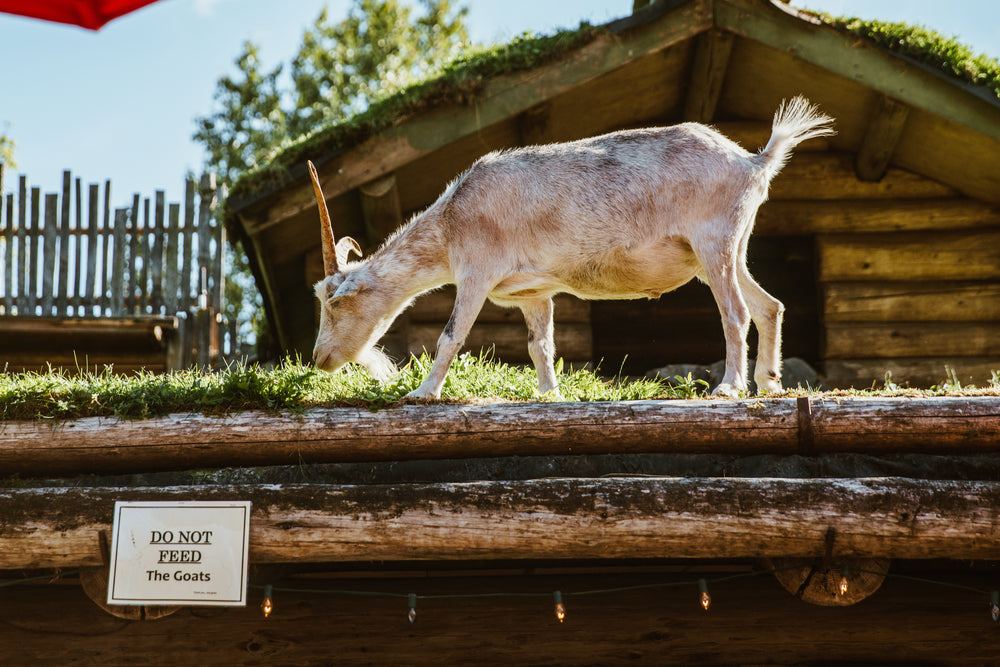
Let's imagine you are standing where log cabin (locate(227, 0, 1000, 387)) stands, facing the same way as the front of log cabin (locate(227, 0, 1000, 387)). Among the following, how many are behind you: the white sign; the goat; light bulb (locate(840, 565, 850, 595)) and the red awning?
0

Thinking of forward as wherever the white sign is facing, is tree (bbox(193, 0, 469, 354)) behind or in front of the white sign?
behind

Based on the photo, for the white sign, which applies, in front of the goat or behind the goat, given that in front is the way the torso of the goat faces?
in front

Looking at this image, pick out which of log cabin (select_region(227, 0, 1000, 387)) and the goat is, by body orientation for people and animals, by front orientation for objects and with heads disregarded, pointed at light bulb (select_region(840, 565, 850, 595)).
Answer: the log cabin

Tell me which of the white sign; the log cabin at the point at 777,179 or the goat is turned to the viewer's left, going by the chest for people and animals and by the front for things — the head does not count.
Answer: the goat

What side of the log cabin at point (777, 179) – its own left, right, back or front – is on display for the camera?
front

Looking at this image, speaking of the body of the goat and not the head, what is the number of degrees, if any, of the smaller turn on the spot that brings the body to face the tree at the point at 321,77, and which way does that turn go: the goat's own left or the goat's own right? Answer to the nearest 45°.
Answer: approximately 90° to the goat's own right

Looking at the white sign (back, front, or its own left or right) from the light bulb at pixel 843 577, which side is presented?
left

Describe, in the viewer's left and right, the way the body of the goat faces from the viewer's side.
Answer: facing to the left of the viewer

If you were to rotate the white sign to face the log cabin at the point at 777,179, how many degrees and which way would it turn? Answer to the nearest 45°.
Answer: approximately 135° to its left

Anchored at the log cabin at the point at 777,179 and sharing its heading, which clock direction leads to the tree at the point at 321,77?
The tree is roughly at 5 o'clock from the log cabin.

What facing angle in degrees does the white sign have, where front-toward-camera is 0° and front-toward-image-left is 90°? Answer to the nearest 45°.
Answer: approximately 0°

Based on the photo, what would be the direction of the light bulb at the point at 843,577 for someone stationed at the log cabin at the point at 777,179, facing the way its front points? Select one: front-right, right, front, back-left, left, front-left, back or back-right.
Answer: front

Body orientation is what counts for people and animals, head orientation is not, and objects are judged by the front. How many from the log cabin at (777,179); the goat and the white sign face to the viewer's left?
1

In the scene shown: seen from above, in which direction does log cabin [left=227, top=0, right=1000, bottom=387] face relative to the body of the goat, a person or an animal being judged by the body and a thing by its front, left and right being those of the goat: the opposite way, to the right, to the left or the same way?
to the left

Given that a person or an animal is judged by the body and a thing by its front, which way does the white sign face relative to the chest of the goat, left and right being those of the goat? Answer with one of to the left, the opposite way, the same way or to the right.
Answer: to the left

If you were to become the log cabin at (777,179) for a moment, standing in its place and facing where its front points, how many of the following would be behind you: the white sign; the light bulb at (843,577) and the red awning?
0
